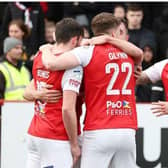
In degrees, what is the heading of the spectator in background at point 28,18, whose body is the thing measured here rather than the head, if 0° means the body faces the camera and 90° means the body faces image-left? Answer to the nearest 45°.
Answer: approximately 0°

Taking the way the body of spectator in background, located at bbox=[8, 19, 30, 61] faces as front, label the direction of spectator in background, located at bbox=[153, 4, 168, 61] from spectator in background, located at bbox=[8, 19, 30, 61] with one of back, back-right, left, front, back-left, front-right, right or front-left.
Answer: back-left

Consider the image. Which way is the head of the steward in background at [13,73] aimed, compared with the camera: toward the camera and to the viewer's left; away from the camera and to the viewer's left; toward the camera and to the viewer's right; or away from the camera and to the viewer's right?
toward the camera and to the viewer's right

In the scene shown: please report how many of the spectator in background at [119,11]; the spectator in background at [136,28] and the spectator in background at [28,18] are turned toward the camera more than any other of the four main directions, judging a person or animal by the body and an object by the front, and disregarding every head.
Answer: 3

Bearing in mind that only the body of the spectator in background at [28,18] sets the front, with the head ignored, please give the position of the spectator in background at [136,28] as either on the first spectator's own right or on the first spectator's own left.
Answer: on the first spectator's own left

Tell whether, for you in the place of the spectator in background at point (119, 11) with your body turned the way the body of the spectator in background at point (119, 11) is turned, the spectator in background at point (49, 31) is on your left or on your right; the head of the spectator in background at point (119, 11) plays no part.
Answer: on your right

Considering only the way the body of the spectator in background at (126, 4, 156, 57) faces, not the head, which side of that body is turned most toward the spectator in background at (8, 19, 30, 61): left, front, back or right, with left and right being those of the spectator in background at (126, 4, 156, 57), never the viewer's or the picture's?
right
